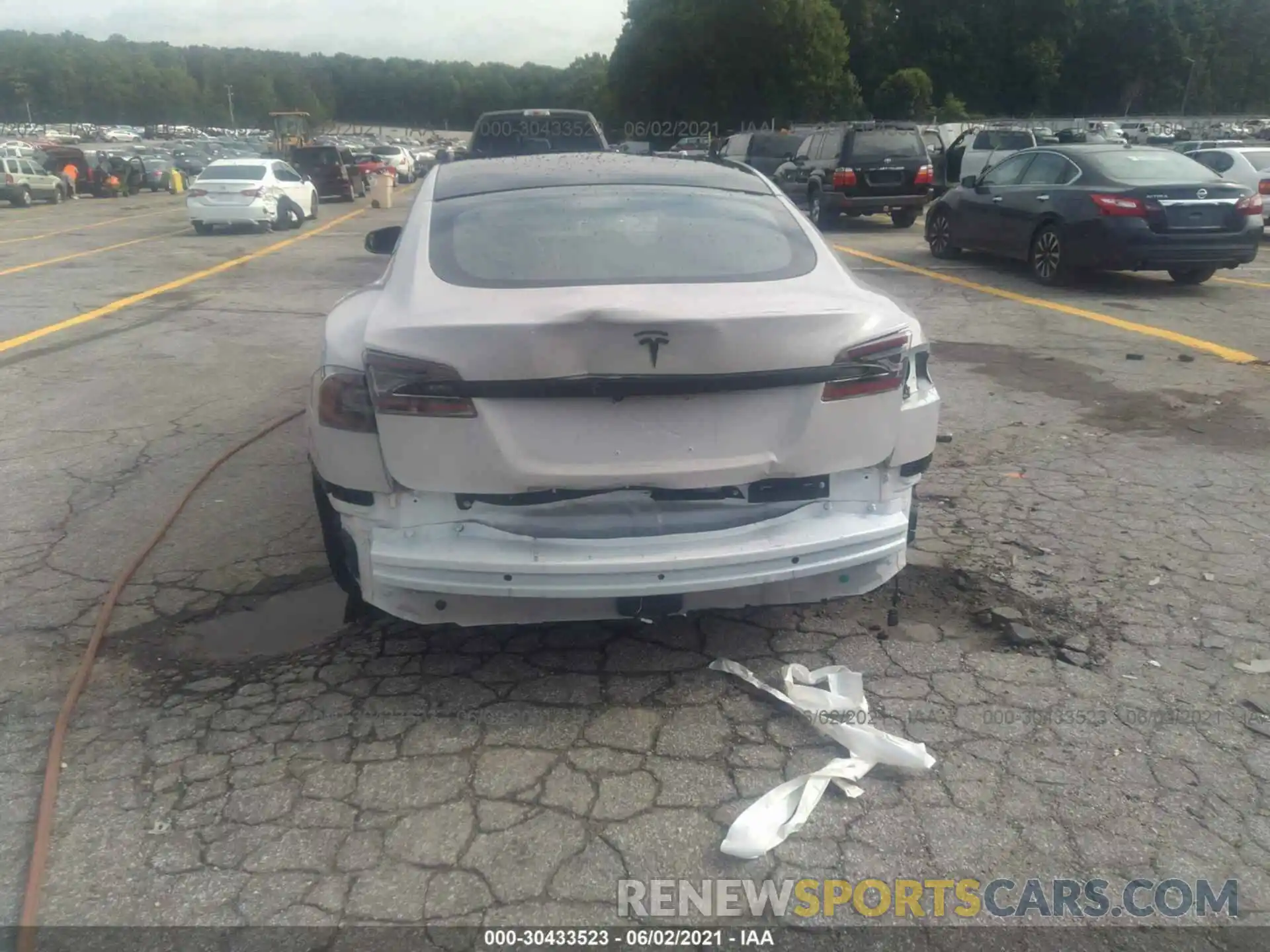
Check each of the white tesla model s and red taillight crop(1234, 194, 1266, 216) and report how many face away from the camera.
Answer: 1

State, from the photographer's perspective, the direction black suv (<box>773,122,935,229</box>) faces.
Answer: facing away from the viewer and to the left of the viewer

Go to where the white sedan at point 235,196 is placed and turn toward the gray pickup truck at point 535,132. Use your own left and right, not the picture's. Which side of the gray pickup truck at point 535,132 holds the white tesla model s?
right

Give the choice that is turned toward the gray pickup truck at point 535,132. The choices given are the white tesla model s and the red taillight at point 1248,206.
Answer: the white tesla model s

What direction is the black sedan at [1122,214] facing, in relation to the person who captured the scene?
facing away from the viewer and to the left of the viewer

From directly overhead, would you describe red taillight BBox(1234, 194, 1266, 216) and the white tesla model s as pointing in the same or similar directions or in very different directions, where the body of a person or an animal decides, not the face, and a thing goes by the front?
very different directions

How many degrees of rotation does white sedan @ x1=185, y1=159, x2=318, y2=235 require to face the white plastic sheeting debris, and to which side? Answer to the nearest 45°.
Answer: approximately 135° to its right

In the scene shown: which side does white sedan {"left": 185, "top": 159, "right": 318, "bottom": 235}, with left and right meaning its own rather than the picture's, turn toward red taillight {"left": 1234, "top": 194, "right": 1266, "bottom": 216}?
right

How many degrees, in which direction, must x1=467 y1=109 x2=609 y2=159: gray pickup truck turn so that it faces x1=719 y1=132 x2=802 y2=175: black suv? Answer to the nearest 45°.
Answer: approximately 45° to its right

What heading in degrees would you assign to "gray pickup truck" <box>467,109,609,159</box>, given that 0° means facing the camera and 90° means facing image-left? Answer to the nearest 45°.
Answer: approximately 180°

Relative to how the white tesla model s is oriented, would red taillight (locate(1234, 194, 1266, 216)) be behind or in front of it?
in front

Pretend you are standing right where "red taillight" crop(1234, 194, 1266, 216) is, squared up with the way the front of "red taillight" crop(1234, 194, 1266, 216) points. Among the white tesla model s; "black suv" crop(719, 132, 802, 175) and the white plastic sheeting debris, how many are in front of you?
2

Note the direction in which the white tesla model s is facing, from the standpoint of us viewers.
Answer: facing away from the viewer
